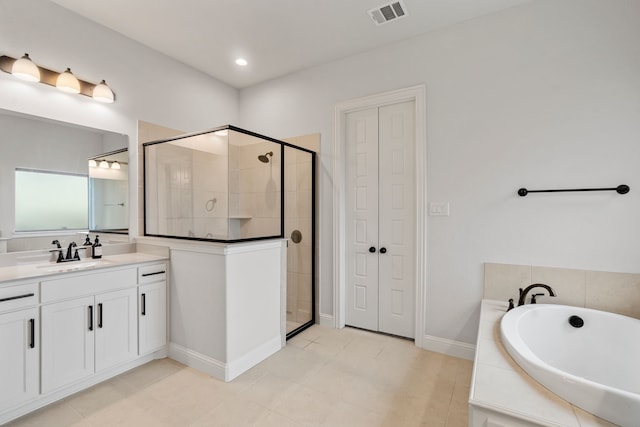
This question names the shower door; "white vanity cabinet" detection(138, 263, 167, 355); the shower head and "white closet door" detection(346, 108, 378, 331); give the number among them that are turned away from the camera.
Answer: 0

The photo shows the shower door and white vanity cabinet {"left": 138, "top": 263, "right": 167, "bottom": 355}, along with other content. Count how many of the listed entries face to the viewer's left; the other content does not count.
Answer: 0

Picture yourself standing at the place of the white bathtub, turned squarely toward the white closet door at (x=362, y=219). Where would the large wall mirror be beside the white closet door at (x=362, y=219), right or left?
left

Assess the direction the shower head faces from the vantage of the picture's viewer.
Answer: facing the viewer and to the left of the viewer

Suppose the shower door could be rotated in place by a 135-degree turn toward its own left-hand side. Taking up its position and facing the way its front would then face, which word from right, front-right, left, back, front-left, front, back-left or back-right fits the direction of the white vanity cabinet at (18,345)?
back-left

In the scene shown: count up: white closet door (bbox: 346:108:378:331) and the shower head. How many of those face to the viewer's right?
0

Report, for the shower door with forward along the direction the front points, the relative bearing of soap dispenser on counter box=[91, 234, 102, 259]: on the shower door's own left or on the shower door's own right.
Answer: on the shower door's own right

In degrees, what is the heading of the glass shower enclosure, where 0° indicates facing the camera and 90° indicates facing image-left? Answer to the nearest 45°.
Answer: approximately 315°

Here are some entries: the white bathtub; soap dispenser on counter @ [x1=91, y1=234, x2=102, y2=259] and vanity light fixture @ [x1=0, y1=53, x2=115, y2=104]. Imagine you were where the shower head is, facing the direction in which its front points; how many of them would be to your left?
1

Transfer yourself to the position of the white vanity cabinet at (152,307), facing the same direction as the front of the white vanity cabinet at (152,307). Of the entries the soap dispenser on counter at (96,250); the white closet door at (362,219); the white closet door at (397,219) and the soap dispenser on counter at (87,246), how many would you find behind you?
2

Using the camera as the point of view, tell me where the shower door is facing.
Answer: facing the viewer and to the right of the viewer

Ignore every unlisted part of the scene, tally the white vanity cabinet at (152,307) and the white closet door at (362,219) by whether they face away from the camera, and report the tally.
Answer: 0

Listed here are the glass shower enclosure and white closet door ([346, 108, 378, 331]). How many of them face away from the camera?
0

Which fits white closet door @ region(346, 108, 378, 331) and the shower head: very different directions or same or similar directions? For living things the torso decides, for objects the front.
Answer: same or similar directions
